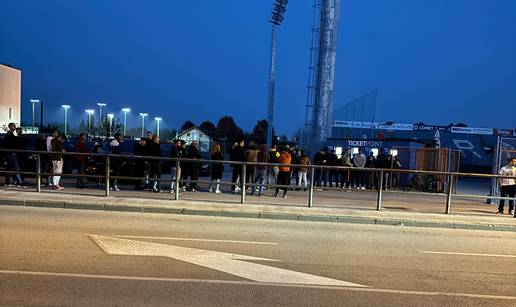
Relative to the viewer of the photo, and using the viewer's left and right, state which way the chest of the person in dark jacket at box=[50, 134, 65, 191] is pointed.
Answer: facing to the right of the viewer

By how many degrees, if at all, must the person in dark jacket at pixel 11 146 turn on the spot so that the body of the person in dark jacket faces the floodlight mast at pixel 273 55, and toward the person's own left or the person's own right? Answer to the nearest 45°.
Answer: approximately 45° to the person's own left

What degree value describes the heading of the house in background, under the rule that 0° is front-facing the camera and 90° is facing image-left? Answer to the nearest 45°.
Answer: approximately 0°

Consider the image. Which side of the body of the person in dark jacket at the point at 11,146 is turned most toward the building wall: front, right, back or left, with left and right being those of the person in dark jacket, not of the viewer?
left

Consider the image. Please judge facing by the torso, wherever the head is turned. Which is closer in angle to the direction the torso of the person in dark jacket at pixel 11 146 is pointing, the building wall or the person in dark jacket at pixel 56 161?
the person in dark jacket

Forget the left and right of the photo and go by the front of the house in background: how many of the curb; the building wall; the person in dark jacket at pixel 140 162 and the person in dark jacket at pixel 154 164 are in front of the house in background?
3

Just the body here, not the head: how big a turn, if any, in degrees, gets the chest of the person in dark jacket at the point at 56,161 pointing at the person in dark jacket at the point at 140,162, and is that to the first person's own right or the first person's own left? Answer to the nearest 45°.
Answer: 0° — they already face them

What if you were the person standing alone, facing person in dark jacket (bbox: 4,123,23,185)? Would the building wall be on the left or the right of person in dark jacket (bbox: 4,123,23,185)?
right

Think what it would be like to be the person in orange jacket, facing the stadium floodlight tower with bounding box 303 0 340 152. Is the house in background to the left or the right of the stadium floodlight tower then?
left

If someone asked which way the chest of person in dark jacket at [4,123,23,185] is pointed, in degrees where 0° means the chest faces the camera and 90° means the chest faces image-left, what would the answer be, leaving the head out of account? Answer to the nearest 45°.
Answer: approximately 270°

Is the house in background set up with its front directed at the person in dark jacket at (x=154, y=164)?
yes
